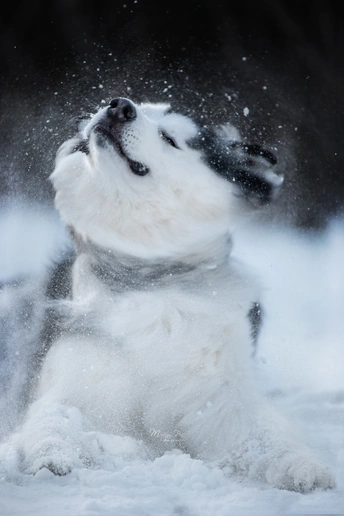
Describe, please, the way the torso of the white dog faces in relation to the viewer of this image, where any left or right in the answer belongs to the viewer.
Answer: facing the viewer
